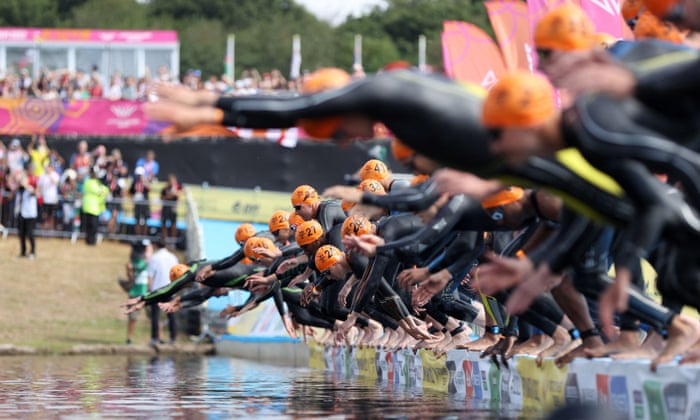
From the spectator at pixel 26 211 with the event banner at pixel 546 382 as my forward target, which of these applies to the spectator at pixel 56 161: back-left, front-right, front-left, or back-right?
back-left

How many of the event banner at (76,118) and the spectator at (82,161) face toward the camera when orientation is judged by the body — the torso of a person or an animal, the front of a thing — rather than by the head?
2

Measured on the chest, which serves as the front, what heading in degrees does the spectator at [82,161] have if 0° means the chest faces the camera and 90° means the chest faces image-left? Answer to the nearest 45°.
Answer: approximately 0°

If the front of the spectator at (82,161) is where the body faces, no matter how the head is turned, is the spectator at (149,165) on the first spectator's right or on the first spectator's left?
on the first spectator's left

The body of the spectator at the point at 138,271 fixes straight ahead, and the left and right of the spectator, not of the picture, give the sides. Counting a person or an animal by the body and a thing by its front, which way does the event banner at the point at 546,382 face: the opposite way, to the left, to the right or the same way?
to the right

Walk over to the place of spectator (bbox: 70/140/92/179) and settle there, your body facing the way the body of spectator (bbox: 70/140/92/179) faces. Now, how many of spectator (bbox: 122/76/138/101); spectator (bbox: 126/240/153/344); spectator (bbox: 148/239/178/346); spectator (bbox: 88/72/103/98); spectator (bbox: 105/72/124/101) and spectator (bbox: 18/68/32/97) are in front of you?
2

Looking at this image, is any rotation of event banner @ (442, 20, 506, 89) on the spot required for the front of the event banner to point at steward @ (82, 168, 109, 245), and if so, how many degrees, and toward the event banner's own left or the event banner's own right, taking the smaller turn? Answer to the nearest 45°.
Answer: approximately 90° to the event banner's own right

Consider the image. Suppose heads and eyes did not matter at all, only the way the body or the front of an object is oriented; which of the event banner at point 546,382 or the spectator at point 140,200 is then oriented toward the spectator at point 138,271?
the spectator at point 140,200

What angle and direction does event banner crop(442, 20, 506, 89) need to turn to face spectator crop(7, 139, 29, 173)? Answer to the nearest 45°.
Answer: approximately 90° to its right

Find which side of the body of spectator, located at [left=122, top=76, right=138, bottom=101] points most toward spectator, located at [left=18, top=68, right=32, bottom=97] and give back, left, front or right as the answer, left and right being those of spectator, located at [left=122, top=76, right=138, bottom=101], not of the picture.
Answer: right

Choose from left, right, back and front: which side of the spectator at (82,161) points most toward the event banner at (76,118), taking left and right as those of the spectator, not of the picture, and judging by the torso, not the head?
back

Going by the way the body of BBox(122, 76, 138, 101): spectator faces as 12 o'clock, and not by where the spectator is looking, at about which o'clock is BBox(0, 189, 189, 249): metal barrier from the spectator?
The metal barrier is roughly at 12 o'clock from the spectator.

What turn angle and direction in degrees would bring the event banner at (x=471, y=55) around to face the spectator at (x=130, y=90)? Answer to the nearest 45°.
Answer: approximately 135° to its right
